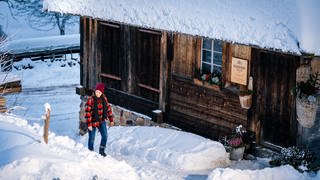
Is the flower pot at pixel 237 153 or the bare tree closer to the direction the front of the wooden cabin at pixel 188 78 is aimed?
the flower pot

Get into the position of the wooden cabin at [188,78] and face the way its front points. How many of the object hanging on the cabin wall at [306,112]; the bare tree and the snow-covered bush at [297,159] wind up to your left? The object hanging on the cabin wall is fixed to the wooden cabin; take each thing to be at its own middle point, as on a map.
2

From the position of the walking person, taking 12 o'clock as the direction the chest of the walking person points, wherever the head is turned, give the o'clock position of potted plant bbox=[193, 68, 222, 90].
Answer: The potted plant is roughly at 8 o'clock from the walking person.

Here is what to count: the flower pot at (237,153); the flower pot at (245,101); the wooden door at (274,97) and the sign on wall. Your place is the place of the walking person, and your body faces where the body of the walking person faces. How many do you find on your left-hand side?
4

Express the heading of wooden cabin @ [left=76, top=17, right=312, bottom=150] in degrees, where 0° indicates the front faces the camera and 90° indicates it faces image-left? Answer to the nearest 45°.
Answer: approximately 45°

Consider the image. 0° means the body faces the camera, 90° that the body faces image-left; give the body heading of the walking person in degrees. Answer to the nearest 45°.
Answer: approximately 0°

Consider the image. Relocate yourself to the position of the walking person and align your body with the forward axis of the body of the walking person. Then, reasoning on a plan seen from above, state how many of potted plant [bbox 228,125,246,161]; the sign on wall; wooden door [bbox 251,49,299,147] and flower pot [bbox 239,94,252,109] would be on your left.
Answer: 4

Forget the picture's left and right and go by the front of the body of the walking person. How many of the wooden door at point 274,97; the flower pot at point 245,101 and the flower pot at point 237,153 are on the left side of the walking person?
3

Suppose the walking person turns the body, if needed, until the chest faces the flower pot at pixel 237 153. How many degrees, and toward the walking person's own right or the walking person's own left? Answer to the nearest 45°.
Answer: approximately 90° to the walking person's own left

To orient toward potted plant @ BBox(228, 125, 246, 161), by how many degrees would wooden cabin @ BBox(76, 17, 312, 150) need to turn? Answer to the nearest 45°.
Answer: approximately 90° to its left
